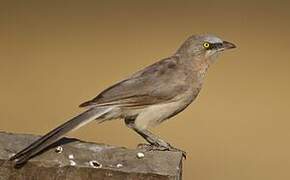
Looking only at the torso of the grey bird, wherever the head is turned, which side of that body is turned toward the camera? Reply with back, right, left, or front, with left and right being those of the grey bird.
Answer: right
